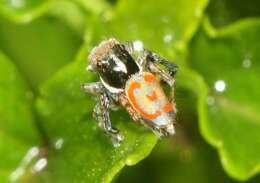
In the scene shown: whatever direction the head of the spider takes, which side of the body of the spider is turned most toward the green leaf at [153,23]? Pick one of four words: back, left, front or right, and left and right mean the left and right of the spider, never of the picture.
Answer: right

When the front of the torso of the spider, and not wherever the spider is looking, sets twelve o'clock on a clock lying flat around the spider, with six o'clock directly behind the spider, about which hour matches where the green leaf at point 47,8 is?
The green leaf is roughly at 1 o'clock from the spider.

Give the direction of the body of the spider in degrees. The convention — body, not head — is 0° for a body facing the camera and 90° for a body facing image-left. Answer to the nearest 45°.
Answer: approximately 135°

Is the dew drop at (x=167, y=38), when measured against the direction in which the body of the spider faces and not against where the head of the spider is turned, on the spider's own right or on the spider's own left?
on the spider's own right
